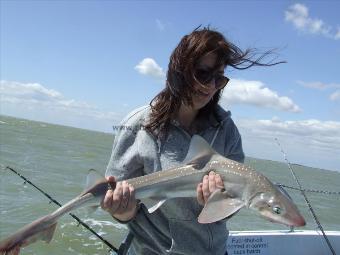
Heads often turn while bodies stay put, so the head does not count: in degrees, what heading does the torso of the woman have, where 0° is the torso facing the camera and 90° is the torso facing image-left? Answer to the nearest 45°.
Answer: approximately 315°
